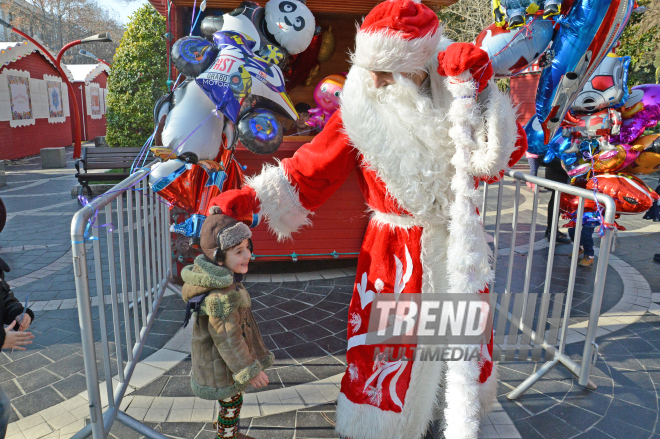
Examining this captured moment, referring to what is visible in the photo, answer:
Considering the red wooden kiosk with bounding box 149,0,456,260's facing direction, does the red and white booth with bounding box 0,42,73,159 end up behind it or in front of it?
behind

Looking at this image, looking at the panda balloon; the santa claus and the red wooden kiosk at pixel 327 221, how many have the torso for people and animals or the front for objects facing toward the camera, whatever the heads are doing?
3

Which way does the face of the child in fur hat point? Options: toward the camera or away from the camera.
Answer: toward the camera

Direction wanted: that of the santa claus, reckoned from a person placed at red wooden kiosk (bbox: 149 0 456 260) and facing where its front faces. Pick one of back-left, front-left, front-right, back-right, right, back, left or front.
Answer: front

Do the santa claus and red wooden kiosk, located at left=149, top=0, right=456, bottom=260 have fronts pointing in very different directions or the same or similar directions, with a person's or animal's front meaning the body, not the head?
same or similar directions

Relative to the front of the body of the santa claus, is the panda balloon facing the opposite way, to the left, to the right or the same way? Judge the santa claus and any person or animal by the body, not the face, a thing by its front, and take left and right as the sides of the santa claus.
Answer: the same way

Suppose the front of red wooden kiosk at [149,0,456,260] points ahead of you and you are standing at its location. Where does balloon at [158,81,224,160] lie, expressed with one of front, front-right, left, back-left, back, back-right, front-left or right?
front-right

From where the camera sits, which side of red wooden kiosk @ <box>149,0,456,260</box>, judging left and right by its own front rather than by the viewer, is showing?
front

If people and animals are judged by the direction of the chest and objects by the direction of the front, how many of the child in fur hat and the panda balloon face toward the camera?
1

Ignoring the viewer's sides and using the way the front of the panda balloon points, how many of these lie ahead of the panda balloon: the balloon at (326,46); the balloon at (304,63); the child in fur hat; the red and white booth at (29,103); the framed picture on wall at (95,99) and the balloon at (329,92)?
1

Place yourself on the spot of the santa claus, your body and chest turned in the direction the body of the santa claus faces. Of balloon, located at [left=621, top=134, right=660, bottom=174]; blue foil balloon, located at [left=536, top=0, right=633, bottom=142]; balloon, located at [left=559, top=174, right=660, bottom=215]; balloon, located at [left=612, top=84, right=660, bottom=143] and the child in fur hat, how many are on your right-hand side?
1

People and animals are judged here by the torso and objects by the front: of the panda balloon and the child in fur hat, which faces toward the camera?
the panda balloon

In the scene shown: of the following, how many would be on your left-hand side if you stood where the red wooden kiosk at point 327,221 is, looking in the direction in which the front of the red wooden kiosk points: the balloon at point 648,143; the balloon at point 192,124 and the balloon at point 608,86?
2

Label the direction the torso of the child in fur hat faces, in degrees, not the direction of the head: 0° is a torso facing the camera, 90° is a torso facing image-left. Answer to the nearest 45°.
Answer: approximately 270°

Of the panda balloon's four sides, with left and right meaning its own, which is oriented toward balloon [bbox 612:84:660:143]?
left

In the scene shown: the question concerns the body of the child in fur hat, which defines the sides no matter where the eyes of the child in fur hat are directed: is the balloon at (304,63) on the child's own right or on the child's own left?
on the child's own left

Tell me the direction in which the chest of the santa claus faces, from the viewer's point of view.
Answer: toward the camera
